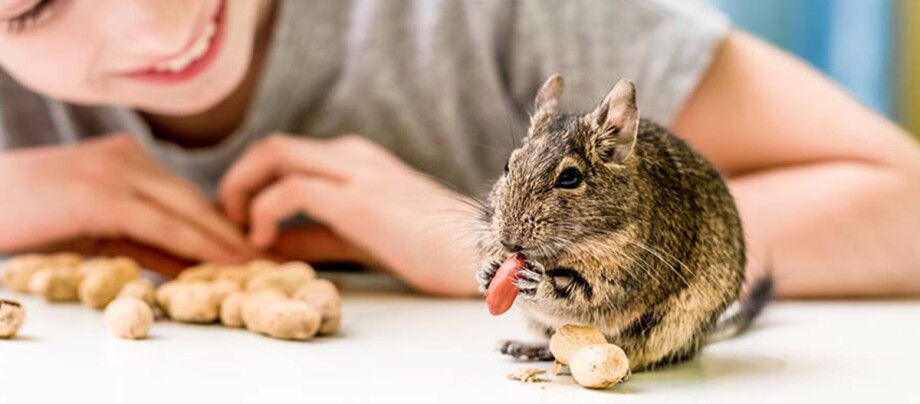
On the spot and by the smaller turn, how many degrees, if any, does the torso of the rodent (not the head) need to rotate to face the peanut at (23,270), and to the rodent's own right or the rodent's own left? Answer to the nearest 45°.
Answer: approximately 90° to the rodent's own right

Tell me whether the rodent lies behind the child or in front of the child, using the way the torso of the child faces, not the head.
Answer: in front

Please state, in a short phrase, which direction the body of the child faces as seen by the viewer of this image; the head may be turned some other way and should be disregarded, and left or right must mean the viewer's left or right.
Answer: facing the viewer

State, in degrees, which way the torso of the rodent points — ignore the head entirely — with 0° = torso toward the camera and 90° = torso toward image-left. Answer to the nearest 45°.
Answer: approximately 45°

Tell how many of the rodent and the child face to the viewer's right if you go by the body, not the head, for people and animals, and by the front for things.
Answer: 0

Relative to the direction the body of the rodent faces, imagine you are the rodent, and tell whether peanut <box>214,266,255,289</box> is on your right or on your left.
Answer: on your right
